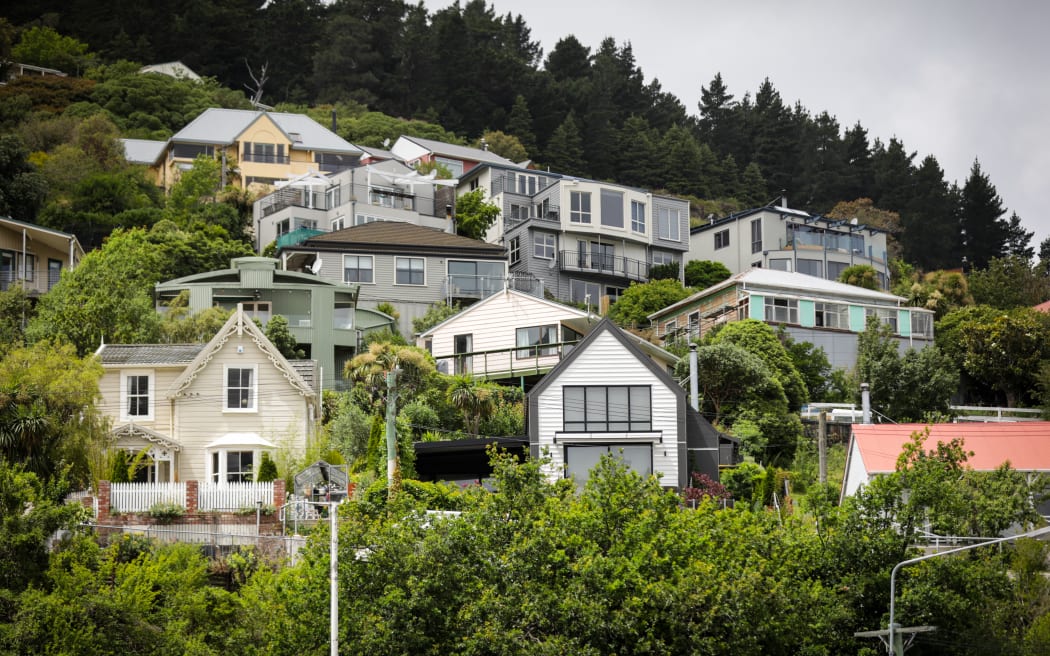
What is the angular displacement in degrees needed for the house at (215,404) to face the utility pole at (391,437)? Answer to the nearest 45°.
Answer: approximately 45° to its left

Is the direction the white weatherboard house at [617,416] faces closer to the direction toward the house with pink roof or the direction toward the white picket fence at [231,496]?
the white picket fence

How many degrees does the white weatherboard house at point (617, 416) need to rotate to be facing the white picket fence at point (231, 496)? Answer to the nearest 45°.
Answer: approximately 45° to its right

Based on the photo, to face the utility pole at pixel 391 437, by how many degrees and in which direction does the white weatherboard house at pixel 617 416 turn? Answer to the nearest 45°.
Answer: approximately 45° to its right

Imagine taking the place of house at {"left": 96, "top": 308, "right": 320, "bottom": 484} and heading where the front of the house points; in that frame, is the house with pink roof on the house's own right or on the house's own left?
on the house's own left

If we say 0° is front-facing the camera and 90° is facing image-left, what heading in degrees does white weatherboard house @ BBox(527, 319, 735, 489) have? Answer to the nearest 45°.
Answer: approximately 0°

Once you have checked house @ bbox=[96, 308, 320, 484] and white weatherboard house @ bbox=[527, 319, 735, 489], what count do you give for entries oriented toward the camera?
2

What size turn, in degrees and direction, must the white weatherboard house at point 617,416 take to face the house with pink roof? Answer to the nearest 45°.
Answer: approximately 90° to its left

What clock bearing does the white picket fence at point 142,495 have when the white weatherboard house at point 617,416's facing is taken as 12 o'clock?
The white picket fence is roughly at 2 o'clock from the white weatherboard house.

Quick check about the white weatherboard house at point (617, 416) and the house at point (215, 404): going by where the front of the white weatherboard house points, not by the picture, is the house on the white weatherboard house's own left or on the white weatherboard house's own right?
on the white weatherboard house's own right
